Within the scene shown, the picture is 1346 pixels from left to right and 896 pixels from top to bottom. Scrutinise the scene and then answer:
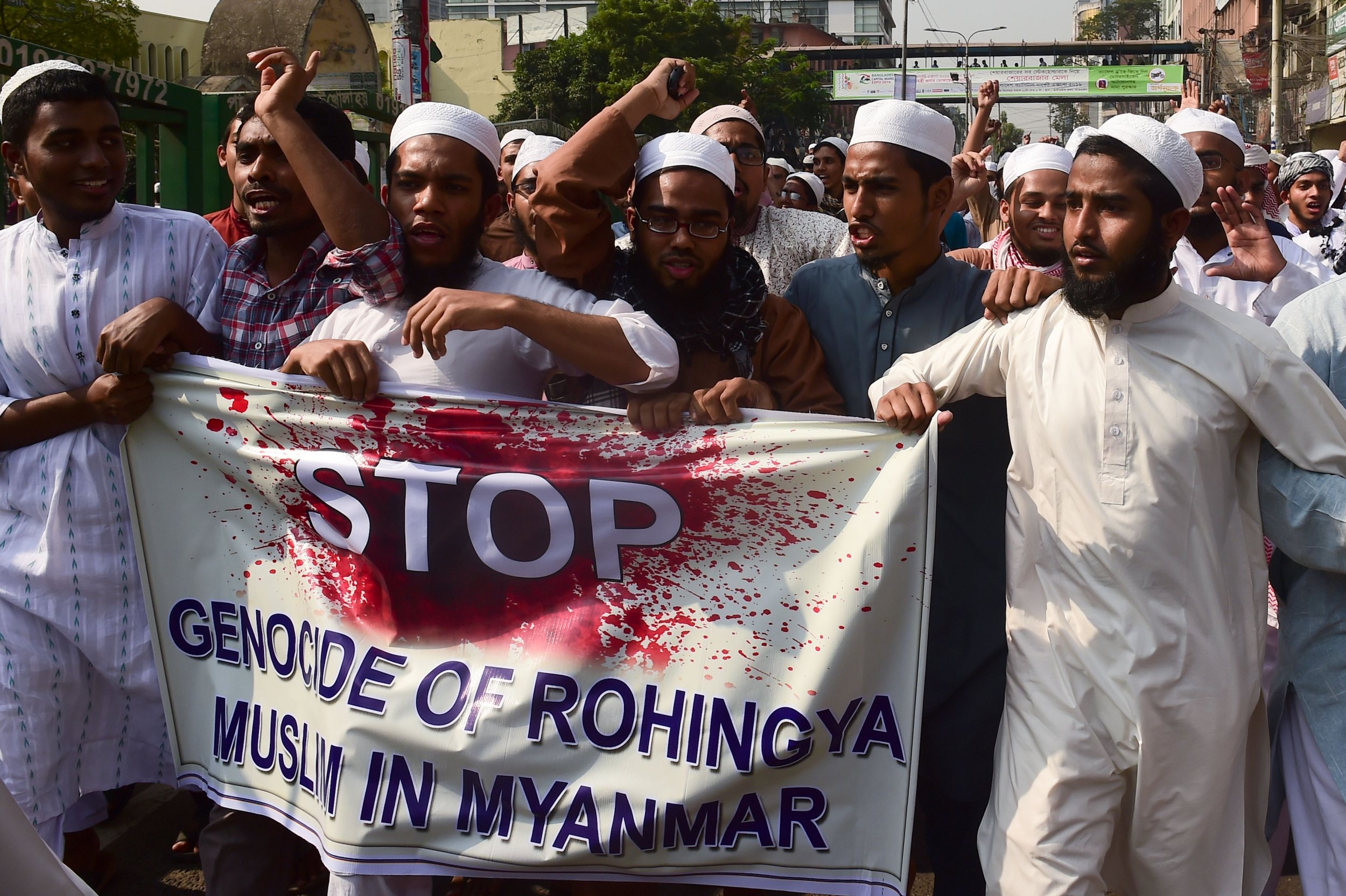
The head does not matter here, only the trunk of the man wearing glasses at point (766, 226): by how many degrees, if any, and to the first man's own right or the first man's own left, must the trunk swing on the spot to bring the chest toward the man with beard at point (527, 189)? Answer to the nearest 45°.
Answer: approximately 45° to the first man's own right

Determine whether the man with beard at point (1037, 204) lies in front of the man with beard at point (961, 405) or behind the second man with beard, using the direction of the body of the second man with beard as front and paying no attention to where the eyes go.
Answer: behind

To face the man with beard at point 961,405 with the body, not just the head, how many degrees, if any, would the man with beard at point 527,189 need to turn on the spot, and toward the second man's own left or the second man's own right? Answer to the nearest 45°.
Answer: approximately 45° to the second man's own left

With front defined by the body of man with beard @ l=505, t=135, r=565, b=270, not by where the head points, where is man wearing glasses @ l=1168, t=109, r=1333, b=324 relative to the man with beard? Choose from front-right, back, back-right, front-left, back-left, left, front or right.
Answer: left

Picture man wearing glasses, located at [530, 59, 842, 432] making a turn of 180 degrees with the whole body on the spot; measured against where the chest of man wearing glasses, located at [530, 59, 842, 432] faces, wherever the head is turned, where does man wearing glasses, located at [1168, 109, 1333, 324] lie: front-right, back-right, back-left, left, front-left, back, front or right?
front-right

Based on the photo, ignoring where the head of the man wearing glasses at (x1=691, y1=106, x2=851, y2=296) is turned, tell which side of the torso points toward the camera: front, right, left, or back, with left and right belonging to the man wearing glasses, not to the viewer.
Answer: front

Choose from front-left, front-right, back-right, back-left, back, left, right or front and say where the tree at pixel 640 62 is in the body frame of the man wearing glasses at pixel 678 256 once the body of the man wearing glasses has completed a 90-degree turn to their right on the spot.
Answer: right

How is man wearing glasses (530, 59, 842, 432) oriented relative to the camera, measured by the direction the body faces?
toward the camera

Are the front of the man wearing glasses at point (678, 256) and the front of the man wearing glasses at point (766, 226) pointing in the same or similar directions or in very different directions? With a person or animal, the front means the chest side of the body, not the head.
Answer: same or similar directions

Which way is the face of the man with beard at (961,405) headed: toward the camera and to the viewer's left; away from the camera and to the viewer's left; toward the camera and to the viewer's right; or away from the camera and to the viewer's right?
toward the camera and to the viewer's left

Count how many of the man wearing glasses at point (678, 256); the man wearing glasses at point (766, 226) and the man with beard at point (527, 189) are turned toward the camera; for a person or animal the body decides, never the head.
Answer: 3

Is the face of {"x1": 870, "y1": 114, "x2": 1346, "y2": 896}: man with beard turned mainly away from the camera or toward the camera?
toward the camera

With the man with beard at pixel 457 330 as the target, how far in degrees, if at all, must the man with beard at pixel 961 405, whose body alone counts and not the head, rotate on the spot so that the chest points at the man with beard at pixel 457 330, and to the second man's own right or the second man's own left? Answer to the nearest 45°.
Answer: approximately 45° to the second man's own right
